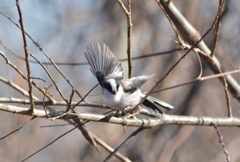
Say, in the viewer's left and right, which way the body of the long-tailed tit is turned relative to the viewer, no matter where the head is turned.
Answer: facing the viewer and to the left of the viewer
